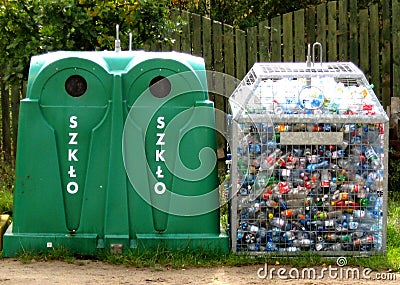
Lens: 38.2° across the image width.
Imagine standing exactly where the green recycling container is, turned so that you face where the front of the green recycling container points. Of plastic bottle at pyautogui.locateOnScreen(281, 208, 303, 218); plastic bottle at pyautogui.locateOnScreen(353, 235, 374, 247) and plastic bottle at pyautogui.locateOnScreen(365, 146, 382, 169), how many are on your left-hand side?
3

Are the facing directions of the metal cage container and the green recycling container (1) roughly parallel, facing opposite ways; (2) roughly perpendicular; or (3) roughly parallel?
roughly parallel

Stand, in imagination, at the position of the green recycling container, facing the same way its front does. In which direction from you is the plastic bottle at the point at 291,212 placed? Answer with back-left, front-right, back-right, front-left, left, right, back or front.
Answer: left

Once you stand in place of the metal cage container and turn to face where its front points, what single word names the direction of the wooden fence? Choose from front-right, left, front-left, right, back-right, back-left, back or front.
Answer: back

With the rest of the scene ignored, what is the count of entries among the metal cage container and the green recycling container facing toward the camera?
2

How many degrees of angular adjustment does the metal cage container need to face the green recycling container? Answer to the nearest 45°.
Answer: approximately 90° to its right

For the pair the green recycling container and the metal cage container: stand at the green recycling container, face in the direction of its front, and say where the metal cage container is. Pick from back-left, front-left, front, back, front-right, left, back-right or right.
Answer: left

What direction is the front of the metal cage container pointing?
toward the camera

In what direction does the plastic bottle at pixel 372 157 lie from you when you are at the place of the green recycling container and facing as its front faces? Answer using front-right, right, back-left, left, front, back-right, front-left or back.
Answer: left

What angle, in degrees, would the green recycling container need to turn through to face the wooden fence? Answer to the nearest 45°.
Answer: approximately 135° to its left
